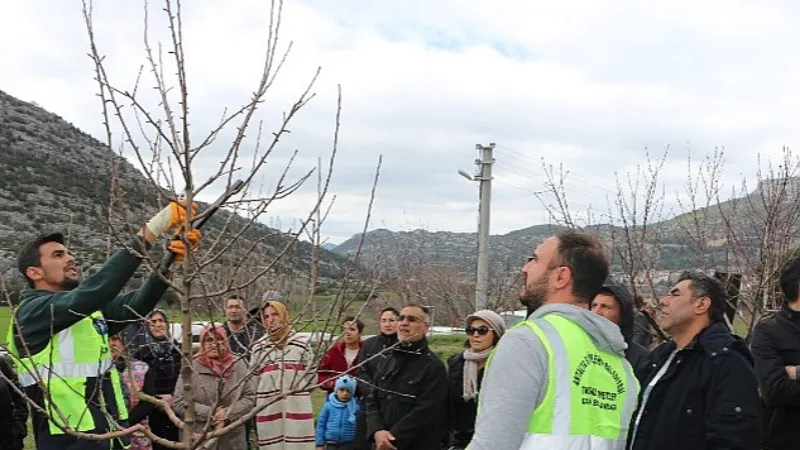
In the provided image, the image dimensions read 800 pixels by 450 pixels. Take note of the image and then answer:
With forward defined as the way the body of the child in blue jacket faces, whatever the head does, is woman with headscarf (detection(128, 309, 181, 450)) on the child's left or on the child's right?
on the child's right

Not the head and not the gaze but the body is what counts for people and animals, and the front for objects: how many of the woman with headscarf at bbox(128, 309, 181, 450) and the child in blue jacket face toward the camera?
2

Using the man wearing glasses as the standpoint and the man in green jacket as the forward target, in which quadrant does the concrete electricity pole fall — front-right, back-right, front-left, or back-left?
back-right

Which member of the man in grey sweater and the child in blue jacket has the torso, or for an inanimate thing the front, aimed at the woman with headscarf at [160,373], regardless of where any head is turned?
the man in grey sweater

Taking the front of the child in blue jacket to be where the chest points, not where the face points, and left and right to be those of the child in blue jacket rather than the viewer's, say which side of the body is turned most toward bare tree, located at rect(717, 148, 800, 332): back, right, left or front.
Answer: left

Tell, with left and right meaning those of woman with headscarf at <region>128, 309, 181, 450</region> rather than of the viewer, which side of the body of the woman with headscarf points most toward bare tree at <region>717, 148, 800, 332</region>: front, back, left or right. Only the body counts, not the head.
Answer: left

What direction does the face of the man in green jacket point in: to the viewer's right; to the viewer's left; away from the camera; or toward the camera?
to the viewer's right

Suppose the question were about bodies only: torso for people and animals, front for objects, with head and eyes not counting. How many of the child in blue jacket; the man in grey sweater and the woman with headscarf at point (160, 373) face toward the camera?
2

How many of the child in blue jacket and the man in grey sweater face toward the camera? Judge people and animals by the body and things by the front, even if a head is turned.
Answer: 1

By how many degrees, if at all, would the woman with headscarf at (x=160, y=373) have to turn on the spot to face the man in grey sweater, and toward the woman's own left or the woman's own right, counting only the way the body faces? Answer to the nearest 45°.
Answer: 0° — they already face them

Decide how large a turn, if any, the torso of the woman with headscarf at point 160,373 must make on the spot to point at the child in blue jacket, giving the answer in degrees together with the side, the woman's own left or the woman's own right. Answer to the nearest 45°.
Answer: approximately 90° to the woman's own left

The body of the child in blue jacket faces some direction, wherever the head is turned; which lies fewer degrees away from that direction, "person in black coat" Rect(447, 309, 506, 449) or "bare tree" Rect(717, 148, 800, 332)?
the person in black coat
